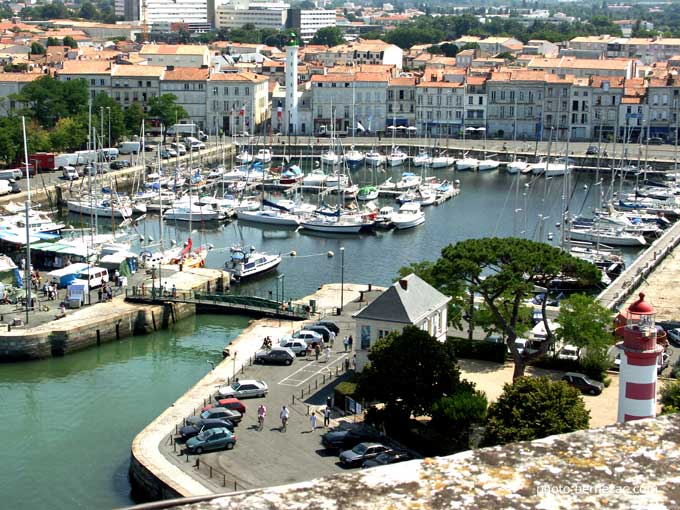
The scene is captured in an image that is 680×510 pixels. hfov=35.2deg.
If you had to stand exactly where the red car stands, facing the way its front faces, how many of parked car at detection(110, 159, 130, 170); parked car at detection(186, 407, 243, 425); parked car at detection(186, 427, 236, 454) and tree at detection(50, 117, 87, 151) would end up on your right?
2

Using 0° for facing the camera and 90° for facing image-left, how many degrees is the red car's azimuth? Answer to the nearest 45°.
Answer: approximately 90°

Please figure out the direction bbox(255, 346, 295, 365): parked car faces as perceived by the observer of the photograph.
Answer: facing to the left of the viewer

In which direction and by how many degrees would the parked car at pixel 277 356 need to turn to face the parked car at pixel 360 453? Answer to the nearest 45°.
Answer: approximately 90° to its left

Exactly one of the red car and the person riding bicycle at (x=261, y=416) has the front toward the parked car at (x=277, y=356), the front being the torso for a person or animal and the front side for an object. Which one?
the person riding bicycle

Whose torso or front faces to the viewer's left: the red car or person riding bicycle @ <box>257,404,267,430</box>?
the red car

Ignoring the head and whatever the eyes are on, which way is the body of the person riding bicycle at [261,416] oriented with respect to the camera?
away from the camera

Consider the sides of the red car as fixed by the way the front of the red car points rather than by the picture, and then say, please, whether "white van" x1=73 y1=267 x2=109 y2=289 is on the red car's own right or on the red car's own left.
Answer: on the red car's own right

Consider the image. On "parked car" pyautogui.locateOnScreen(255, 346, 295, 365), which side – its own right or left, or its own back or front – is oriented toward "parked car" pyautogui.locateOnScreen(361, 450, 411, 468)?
left

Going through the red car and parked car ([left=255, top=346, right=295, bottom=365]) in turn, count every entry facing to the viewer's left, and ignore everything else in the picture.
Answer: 2

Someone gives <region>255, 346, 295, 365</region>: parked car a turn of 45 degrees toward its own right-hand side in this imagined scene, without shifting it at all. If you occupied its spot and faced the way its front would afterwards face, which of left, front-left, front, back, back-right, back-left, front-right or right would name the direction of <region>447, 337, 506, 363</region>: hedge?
back-right
